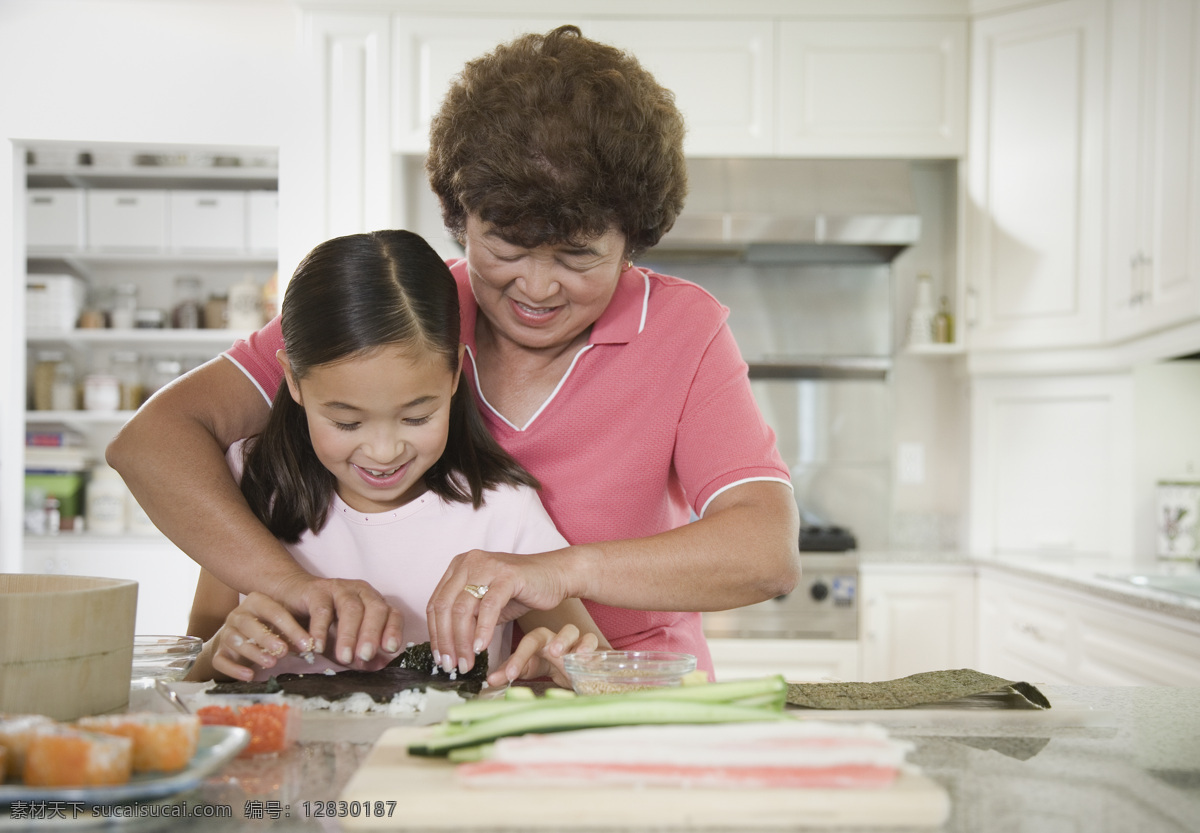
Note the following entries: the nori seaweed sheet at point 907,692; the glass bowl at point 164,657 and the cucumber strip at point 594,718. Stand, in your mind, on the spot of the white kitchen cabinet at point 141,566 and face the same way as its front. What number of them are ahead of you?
3

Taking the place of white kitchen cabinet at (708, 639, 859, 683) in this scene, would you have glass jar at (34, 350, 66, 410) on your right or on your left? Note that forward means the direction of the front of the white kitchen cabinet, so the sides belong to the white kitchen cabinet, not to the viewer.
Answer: on your right

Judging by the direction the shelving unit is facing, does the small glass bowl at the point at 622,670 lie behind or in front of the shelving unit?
in front

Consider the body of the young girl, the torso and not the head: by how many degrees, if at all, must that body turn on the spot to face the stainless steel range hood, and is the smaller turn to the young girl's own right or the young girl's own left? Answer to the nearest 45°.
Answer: approximately 135° to the young girl's own left

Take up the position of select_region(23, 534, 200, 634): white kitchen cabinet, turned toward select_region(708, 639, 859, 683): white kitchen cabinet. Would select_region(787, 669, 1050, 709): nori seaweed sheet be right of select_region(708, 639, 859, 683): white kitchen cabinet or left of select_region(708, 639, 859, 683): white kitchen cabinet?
right

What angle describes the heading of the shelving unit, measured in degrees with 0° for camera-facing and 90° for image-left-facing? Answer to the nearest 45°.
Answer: approximately 0°

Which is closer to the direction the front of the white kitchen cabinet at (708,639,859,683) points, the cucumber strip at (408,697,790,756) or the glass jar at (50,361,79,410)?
the cucumber strip
